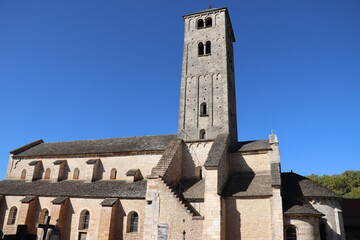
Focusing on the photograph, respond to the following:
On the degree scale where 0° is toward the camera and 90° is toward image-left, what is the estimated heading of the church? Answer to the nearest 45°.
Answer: approximately 90°
